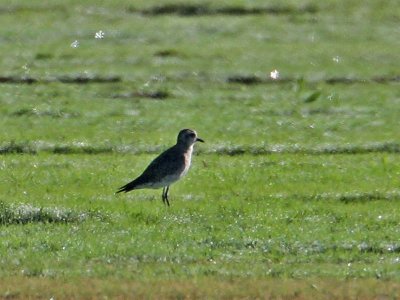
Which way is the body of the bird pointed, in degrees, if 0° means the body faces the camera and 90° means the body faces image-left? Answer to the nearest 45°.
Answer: approximately 270°

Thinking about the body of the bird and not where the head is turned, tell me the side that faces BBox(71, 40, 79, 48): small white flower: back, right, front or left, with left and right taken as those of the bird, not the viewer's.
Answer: left

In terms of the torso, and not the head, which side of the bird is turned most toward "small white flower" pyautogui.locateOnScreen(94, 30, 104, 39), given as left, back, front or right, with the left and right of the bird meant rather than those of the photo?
left
